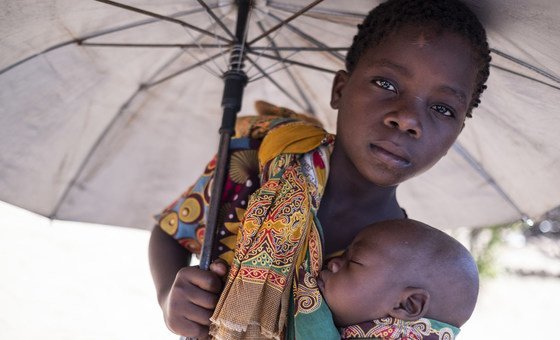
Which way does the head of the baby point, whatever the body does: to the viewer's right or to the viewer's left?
to the viewer's left

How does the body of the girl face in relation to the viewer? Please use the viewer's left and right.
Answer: facing the viewer
